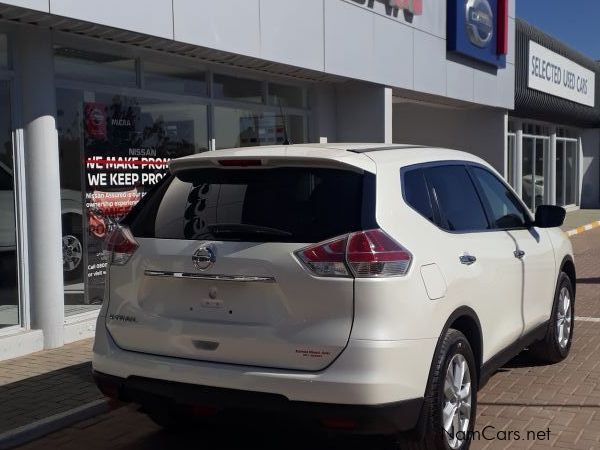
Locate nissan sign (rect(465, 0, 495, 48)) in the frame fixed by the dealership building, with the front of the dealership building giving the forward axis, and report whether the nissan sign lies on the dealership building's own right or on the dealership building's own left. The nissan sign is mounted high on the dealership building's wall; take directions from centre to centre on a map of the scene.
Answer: on the dealership building's own left

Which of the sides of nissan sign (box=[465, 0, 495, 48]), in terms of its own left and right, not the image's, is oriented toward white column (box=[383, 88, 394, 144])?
right

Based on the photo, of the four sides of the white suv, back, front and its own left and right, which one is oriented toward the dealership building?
left

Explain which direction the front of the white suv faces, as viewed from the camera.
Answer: facing away from the viewer and to the right of the viewer

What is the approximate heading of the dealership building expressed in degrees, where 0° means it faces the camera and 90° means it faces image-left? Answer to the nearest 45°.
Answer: approximately 315°

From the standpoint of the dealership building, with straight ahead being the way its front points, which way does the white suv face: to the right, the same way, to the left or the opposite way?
to the left

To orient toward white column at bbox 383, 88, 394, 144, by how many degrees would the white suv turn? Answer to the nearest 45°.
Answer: approximately 45° to its left
